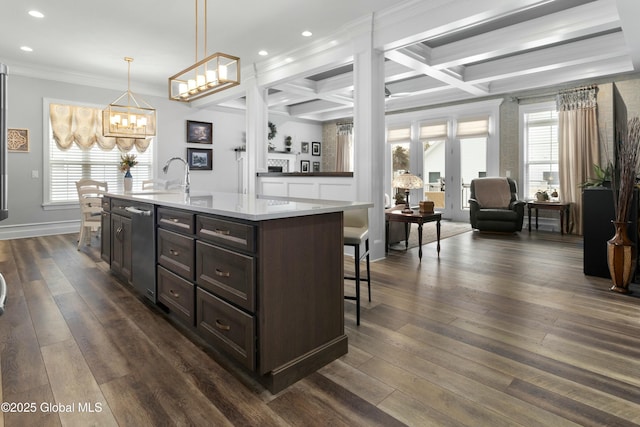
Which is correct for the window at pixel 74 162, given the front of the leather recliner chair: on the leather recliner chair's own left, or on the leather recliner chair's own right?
on the leather recliner chair's own right

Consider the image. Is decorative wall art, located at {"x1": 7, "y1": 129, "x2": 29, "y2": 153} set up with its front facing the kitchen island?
yes

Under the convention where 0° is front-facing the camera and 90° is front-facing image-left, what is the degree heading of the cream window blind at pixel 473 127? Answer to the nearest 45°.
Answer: approximately 45°

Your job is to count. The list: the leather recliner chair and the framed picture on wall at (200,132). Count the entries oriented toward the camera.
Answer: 2

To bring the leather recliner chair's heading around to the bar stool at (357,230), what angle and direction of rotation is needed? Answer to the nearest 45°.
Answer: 0° — it already faces it

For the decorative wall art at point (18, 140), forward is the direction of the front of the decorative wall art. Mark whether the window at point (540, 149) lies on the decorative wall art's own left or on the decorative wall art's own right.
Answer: on the decorative wall art's own left
